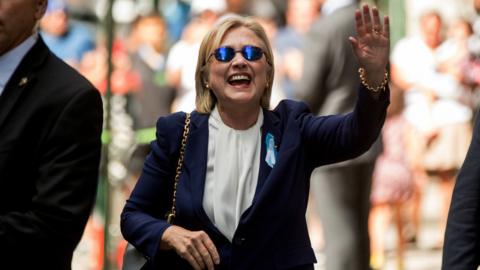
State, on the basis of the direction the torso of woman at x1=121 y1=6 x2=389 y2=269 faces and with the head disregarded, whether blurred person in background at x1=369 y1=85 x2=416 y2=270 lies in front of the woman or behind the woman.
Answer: behind

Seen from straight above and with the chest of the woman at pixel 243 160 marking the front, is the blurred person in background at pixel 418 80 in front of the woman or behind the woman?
behind

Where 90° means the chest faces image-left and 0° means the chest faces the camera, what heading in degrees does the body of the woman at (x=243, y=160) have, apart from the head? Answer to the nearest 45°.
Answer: approximately 0°
